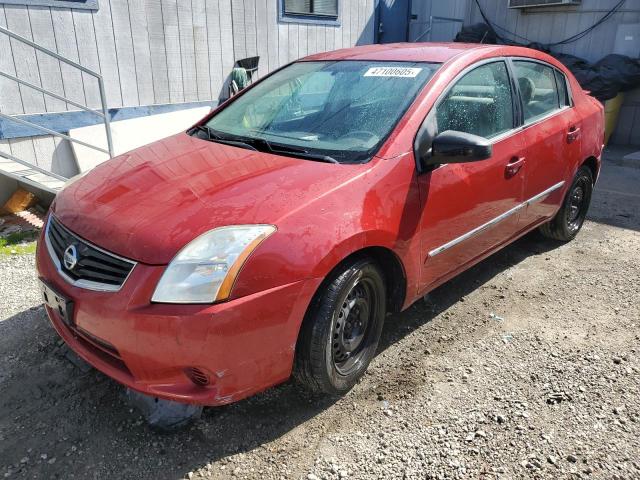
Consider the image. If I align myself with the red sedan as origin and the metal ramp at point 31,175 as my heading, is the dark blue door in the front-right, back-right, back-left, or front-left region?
front-right

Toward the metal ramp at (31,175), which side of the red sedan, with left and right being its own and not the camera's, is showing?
right

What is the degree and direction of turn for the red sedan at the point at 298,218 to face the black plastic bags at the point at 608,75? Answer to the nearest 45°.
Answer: approximately 180°

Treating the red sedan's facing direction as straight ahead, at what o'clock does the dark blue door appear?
The dark blue door is roughly at 5 o'clock from the red sedan.

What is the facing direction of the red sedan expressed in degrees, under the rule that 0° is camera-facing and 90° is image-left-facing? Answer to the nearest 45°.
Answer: approximately 45°

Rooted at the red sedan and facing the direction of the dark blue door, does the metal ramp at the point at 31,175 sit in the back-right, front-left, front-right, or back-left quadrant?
front-left
